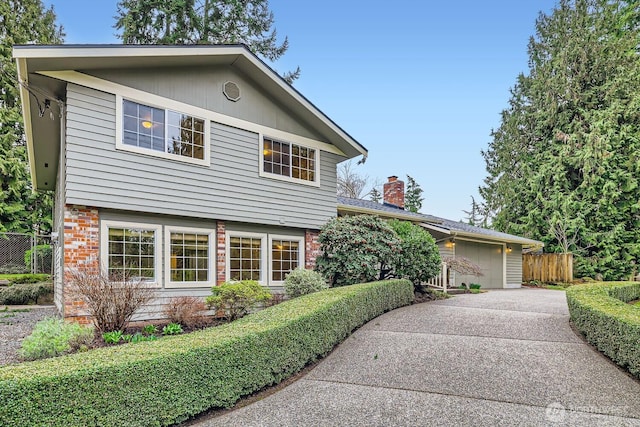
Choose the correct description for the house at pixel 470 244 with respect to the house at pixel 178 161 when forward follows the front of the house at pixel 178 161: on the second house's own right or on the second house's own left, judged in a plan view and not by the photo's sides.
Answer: on the second house's own left

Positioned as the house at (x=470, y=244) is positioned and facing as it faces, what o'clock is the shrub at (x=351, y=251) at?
The shrub is roughly at 2 o'clock from the house.

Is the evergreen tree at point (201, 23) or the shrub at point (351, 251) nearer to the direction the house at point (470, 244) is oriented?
the shrub

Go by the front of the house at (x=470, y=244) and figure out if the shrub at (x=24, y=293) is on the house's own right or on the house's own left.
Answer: on the house's own right

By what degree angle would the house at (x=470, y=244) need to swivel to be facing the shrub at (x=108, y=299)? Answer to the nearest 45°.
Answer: approximately 45° to its right
